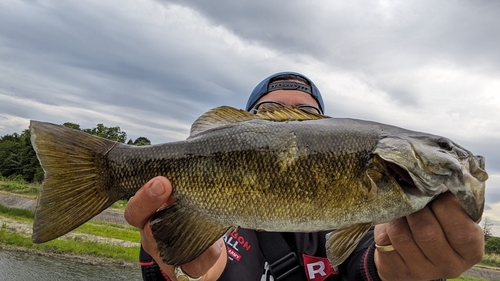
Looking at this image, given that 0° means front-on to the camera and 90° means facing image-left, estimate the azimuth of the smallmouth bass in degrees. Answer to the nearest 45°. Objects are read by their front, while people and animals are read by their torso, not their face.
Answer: approximately 270°

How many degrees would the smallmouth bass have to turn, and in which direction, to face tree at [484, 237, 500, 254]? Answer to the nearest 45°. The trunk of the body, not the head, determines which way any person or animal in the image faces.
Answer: approximately 45° to its left
